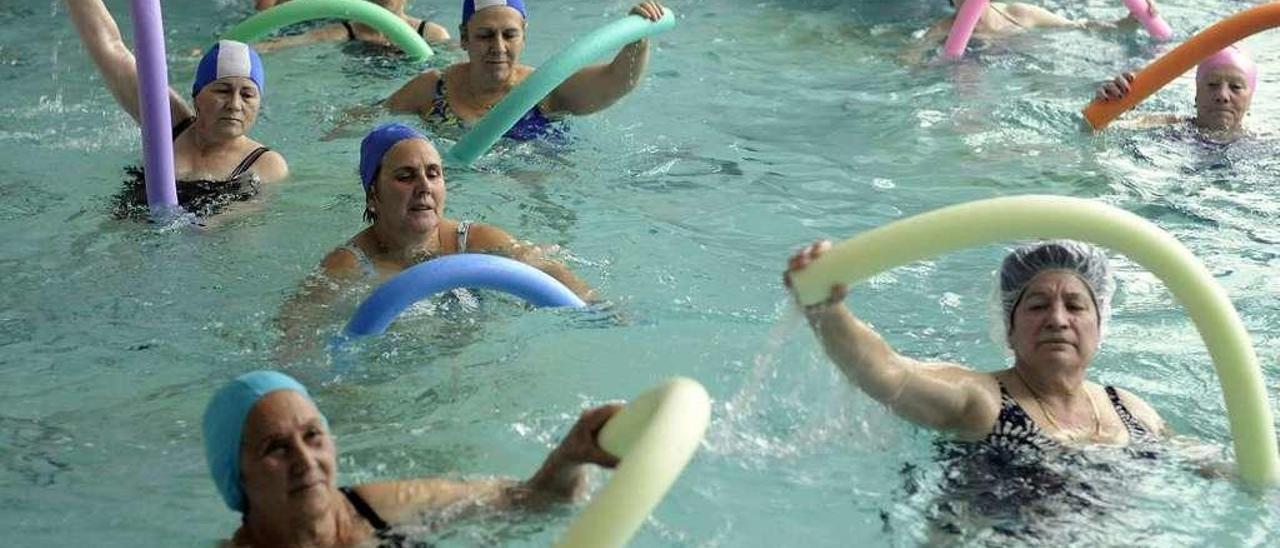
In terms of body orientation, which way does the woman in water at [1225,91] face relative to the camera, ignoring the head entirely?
toward the camera

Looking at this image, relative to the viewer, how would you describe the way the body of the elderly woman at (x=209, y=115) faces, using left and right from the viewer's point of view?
facing the viewer and to the right of the viewer

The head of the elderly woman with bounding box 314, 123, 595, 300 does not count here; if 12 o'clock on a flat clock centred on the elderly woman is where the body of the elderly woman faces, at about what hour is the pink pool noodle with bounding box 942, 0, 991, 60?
The pink pool noodle is roughly at 9 o'clock from the elderly woman.

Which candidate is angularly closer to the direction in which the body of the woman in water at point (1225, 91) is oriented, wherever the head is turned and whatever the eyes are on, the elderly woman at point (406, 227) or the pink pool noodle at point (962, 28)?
the elderly woman

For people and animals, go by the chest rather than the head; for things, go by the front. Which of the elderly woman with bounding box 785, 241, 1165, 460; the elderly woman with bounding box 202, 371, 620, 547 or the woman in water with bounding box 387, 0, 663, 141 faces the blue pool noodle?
the woman in water

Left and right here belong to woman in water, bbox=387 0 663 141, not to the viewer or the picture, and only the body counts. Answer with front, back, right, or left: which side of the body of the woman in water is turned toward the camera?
front

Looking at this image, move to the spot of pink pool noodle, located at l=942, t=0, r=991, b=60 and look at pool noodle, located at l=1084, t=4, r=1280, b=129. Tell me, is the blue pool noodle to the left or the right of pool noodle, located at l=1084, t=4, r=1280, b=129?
right

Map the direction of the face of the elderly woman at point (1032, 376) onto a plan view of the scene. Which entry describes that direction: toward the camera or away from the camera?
toward the camera

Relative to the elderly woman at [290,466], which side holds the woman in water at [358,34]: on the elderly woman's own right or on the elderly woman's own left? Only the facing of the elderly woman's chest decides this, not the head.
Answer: on the elderly woman's own left

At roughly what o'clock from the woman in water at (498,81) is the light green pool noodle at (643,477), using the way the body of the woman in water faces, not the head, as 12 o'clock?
The light green pool noodle is roughly at 12 o'clock from the woman in water.

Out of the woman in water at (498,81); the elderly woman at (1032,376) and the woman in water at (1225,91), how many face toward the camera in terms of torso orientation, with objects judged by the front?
3

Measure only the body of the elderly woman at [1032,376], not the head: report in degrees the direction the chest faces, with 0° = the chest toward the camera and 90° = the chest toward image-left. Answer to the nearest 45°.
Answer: approximately 0°

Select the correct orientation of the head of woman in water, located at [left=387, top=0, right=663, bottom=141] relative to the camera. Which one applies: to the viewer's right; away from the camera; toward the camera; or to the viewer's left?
toward the camera

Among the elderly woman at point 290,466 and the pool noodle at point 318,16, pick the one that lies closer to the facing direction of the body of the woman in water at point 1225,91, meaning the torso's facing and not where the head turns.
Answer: the elderly woman

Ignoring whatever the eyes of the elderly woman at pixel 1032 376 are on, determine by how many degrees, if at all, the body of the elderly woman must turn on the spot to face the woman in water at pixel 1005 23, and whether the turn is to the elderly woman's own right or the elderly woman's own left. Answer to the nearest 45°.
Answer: approximately 180°
